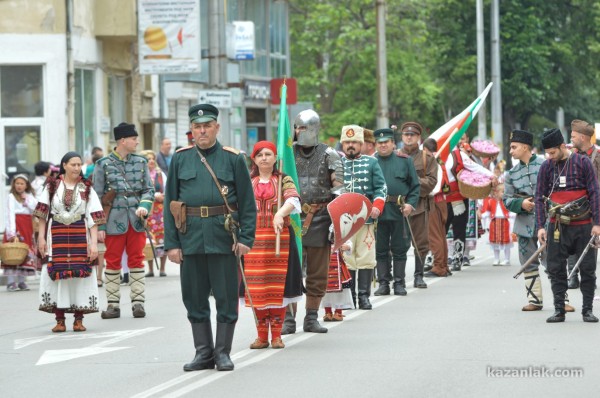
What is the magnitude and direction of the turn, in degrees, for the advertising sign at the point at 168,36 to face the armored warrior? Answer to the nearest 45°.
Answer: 0° — it already faces them

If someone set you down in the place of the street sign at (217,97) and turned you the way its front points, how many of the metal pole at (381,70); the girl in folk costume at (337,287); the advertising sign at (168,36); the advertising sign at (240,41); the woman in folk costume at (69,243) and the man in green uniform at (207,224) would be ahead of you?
3

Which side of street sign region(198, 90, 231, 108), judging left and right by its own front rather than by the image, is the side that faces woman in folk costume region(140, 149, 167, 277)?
front

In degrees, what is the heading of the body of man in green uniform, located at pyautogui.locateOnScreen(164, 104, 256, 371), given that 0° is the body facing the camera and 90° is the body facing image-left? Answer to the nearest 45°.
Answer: approximately 0°

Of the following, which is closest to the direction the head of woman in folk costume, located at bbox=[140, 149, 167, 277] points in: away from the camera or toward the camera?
toward the camera

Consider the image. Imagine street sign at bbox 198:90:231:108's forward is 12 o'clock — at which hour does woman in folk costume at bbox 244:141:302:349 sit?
The woman in folk costume is roughly at 12 o'clock from the street sign.

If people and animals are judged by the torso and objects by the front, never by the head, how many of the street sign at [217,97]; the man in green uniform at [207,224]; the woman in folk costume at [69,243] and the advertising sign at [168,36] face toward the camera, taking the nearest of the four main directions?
4

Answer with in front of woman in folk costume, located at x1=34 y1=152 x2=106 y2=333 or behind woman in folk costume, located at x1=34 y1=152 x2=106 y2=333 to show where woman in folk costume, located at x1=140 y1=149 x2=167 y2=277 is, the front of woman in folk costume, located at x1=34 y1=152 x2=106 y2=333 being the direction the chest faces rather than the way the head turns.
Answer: behind

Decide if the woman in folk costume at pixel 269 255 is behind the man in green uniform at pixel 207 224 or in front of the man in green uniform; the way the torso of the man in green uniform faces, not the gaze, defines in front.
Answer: behind

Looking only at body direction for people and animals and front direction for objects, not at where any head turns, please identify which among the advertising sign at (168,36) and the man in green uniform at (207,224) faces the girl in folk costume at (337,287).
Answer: the advertising sign

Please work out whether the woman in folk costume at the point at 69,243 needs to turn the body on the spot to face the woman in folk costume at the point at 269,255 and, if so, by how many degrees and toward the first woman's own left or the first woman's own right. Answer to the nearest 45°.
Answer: approximately 45° to the first woman's own left

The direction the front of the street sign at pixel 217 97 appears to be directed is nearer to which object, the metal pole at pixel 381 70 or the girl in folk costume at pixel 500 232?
the girl in folk costume

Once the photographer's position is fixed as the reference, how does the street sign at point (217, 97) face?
facing the viewer

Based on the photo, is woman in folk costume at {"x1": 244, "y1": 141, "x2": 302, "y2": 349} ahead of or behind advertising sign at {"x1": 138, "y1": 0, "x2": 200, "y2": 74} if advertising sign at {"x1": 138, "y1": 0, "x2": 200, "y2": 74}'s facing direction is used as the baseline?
ahead
